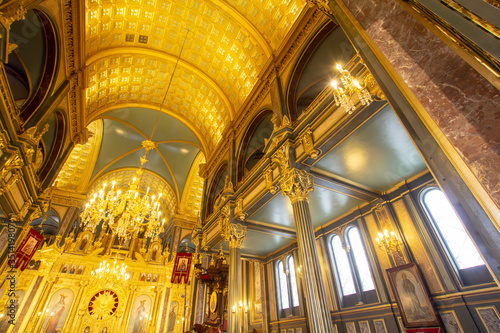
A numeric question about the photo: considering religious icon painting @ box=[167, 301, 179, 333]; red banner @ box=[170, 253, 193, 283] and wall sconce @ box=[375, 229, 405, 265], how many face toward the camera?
2

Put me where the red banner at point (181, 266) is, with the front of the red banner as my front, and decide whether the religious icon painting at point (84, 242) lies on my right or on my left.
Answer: on my right

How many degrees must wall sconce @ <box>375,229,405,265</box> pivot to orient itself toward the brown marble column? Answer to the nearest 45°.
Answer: approximately 90° to its left

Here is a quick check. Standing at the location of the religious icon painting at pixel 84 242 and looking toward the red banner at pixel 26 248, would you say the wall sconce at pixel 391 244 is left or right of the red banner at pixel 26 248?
left

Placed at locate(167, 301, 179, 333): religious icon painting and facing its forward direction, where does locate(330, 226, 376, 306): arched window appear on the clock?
The arched window is roughly at 11 o'clock from the religious icon painting.

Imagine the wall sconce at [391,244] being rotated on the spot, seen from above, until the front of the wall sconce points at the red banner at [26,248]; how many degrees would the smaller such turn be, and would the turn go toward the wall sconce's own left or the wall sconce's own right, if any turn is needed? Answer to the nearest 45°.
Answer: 0° — it already faces it

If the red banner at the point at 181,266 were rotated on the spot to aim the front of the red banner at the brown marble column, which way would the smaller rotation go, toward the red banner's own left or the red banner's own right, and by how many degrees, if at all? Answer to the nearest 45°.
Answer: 0° — it already faces it

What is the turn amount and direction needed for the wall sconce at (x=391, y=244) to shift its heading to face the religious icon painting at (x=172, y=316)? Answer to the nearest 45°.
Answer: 0° — it already faces it

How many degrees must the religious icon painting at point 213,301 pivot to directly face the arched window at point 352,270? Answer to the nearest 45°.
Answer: approximately 90° to its left

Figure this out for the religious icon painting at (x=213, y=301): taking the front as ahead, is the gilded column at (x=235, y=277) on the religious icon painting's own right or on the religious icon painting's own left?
on the religious icon painting's own left

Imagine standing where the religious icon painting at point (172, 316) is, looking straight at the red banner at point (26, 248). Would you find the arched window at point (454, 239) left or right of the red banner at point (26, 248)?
left
